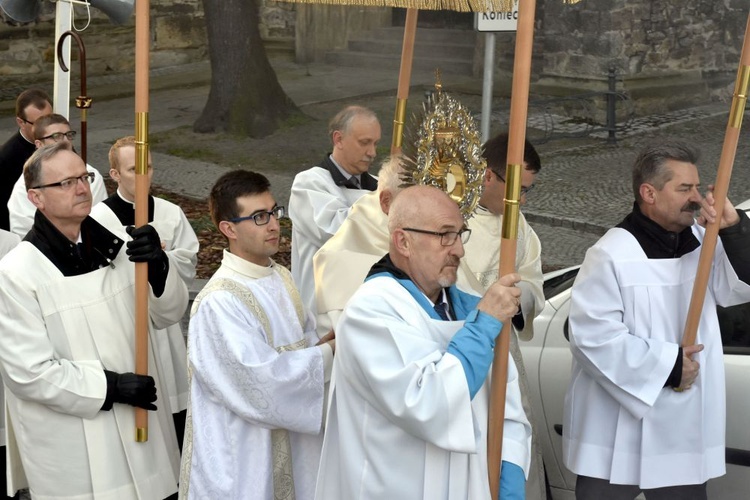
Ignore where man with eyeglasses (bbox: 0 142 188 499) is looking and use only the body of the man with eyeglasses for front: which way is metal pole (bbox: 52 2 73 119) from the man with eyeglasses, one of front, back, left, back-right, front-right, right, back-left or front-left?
back-left

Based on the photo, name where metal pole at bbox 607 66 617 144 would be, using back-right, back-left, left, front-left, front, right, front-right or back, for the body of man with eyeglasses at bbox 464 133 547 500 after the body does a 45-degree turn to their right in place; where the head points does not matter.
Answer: back

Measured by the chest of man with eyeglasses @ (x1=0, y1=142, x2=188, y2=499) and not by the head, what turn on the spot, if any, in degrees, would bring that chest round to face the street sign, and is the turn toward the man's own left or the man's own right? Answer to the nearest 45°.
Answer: approximately 90° to the man's own left

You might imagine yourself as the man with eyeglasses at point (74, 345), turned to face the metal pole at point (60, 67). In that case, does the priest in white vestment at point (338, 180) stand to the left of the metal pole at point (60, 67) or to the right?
right

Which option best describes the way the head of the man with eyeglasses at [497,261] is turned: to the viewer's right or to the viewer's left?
to the viewer's right

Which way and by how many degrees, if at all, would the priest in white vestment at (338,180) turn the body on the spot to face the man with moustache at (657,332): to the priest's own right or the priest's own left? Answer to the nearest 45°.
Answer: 0° — they already face them

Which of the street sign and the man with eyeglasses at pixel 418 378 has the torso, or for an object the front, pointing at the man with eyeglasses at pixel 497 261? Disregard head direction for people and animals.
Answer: the street sign
